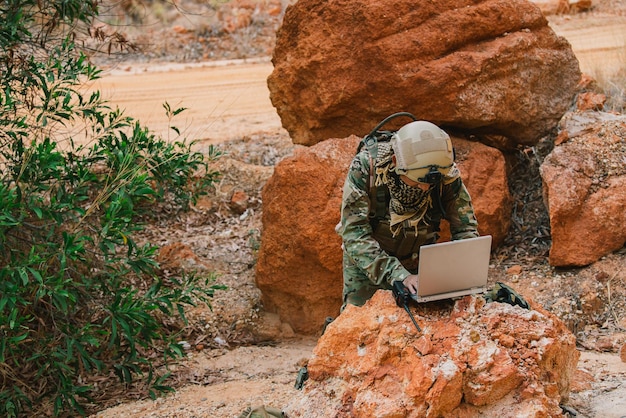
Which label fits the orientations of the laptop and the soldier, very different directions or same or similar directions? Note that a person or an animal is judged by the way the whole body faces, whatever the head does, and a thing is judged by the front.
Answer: very different directions

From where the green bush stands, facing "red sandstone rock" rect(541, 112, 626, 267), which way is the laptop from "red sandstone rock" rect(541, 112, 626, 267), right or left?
right

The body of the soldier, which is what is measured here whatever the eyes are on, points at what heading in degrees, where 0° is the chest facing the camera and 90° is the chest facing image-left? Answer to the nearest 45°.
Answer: approximately 315°

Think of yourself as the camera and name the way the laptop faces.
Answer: facing away from the viewer and to the left of the viewer

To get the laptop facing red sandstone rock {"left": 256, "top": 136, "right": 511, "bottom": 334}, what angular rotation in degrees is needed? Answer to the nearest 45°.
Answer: approximately 45° to its right

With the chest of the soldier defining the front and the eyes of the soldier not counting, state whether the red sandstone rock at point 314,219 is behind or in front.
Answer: behind
